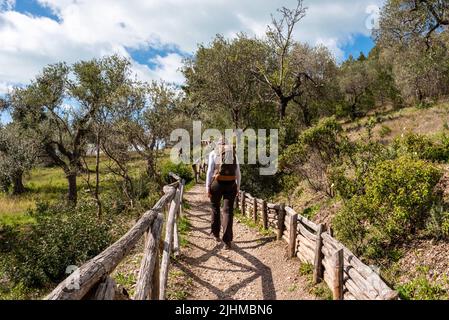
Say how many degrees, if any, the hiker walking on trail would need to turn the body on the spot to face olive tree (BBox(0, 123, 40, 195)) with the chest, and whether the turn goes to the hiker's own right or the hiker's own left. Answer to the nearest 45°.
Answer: approximately 45° to the hiker's own left

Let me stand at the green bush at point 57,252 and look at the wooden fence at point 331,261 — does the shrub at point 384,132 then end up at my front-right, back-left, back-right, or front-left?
front-left

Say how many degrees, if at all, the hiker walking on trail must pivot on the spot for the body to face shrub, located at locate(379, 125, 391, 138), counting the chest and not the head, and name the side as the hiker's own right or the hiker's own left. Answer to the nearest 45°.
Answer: approximately 45° to the hiker's own right

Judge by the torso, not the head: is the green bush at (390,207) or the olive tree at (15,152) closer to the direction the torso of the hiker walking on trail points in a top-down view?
the olive tree

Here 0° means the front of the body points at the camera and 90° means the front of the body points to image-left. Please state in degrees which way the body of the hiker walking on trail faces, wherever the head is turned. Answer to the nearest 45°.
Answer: approximately 180°

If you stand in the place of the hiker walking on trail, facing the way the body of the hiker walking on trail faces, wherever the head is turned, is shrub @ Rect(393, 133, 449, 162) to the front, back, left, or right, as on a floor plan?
right

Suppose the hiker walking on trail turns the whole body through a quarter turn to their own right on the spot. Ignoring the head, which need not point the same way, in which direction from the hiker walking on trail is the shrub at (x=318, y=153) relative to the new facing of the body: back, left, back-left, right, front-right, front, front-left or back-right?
front-left

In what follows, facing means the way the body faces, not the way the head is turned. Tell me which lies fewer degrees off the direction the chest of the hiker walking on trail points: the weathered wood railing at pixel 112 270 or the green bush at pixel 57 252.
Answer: the green bush

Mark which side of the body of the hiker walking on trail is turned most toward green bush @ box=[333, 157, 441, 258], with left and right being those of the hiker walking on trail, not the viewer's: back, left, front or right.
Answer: right

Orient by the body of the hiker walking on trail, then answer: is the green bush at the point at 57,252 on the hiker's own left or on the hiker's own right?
on the hiker's own left

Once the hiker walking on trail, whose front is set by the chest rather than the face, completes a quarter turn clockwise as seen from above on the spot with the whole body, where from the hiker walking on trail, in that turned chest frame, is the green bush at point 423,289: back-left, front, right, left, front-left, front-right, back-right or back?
front-right

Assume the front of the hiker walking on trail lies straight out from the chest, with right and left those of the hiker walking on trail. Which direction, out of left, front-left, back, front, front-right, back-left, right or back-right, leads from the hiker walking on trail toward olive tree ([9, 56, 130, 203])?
front-left

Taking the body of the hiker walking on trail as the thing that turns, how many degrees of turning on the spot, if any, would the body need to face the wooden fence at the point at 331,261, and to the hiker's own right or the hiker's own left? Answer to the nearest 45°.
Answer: approximately 135° to the hiker's own right

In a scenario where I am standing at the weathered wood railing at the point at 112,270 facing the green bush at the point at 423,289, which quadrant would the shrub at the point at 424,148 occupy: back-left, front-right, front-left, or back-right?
front-left

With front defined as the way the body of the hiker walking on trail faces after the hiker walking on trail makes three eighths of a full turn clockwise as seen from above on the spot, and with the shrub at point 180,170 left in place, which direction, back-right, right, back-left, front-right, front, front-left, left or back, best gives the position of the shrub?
back-left
